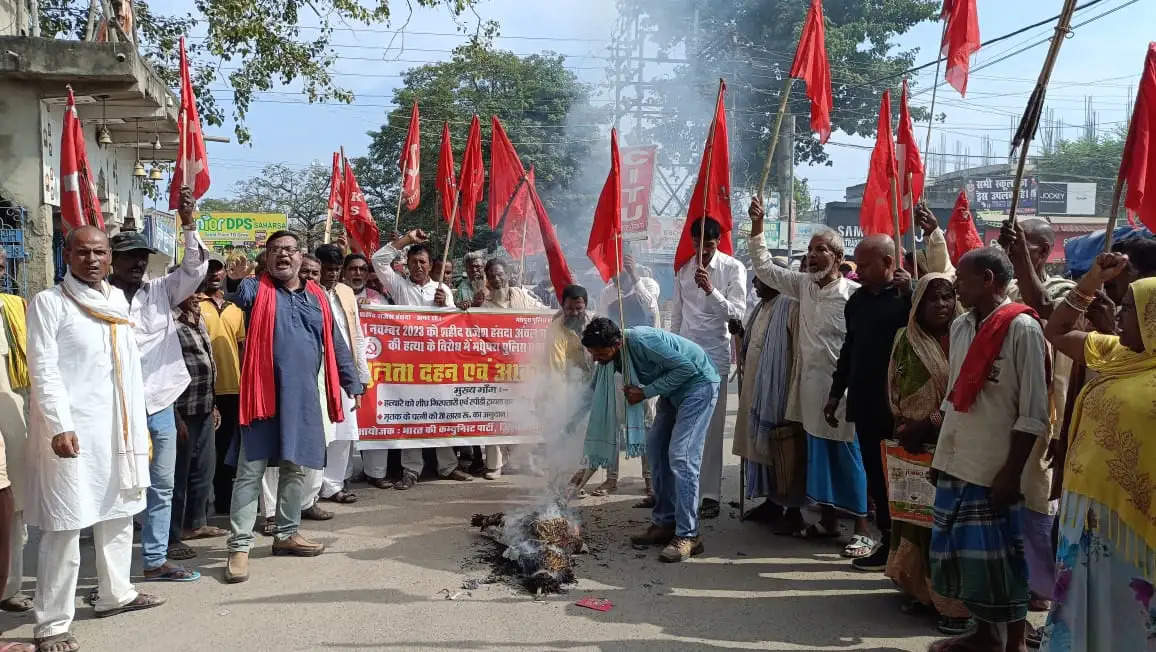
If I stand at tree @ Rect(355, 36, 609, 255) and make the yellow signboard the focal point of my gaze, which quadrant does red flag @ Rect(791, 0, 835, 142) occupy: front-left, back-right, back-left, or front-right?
front-left

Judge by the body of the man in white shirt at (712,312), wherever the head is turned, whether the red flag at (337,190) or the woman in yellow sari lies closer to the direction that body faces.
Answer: the woman in yellow sari

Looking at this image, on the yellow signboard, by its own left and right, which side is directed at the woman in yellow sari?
front

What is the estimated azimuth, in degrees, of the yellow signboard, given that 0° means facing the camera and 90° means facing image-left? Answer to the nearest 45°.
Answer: approximately 0°

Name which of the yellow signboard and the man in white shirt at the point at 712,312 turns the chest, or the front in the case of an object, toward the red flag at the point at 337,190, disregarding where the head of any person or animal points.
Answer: the yellow signboard

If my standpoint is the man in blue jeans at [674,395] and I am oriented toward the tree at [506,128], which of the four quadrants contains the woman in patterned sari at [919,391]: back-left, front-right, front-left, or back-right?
back-right

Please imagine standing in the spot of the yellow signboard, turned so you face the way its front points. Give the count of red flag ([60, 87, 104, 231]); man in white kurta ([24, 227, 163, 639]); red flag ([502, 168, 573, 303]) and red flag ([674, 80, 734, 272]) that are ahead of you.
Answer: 4

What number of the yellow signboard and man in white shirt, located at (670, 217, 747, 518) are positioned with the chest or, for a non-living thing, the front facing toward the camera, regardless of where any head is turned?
2

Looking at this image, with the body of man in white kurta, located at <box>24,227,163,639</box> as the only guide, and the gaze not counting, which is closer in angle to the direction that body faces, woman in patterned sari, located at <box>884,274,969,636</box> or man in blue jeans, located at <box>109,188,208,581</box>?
the woman in patterned sari

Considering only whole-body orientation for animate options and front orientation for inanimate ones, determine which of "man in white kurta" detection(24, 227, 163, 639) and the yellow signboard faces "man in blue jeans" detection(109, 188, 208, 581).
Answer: the yellow signboard
